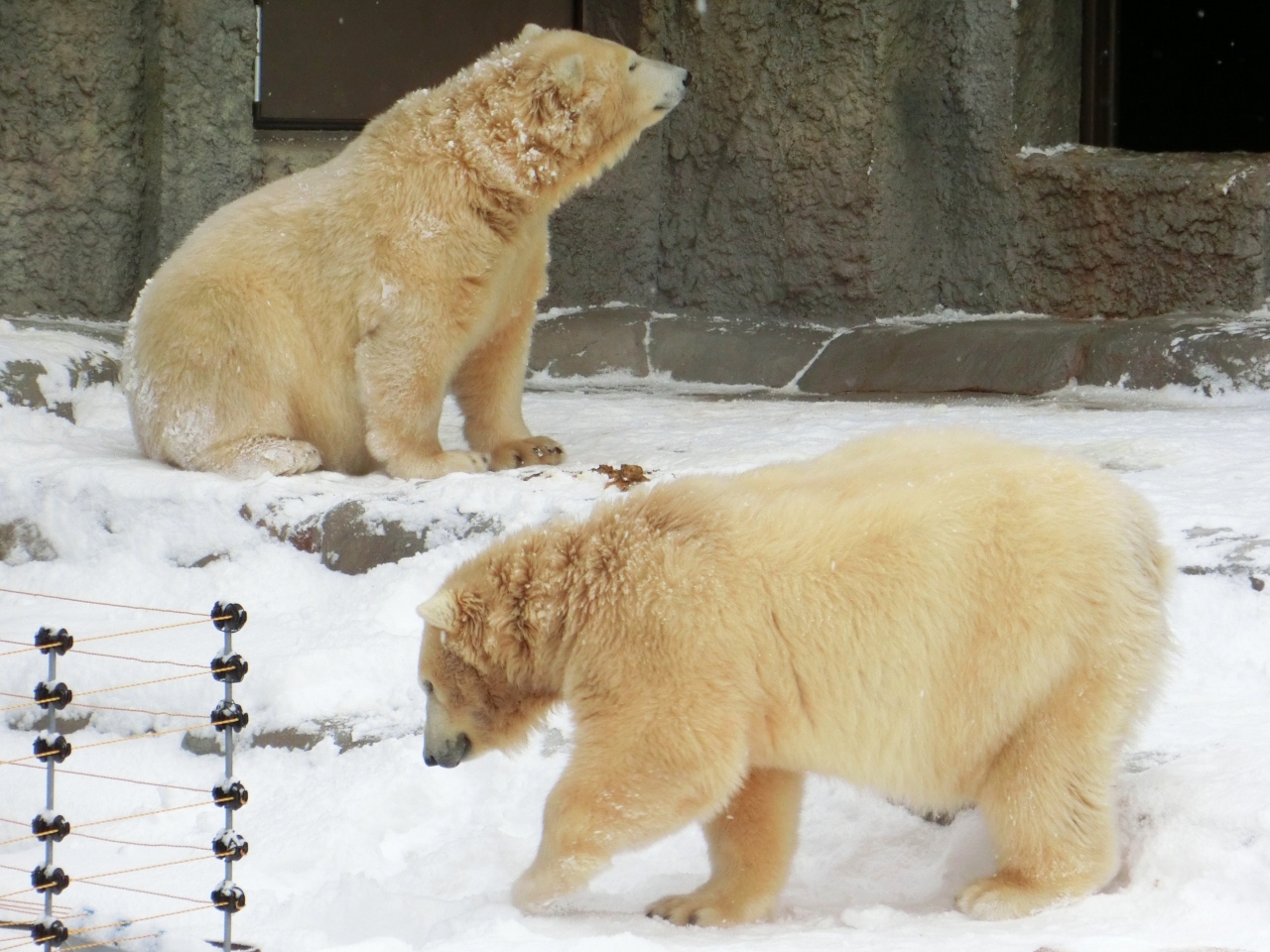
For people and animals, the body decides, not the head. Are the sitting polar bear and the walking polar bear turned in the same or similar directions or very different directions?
very different directions

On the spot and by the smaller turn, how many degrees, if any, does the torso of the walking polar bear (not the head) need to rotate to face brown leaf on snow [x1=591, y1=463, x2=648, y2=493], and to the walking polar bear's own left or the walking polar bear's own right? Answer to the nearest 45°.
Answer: approximately 90° to the walking polar bear's own right

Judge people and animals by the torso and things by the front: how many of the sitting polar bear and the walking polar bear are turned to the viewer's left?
1

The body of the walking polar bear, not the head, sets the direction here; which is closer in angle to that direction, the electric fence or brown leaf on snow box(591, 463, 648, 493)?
the electric fence

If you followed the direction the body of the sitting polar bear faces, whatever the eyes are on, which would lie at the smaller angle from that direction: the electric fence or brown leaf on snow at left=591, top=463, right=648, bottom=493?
the brown leaf on snow

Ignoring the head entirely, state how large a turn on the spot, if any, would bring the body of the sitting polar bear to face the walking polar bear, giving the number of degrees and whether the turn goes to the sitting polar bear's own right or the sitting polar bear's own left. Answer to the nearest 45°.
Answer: approximately 90° to the sitting polar bear's own right

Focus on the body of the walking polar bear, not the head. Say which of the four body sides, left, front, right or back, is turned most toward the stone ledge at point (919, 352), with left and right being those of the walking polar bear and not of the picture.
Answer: right

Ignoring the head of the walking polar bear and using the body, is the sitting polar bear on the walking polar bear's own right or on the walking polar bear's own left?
on the walking polar bear's own right

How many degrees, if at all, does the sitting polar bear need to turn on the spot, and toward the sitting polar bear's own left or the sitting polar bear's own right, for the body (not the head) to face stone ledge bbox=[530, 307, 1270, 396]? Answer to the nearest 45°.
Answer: approximately 45° to the sitting polar bear's own left

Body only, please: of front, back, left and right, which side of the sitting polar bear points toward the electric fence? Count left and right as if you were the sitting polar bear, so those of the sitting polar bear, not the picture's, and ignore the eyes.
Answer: right

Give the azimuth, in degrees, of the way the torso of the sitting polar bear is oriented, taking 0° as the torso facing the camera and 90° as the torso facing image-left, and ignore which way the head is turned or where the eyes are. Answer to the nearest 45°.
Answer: approximately 270°

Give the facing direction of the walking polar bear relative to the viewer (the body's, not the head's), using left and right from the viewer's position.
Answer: facing to the left of the viewer
